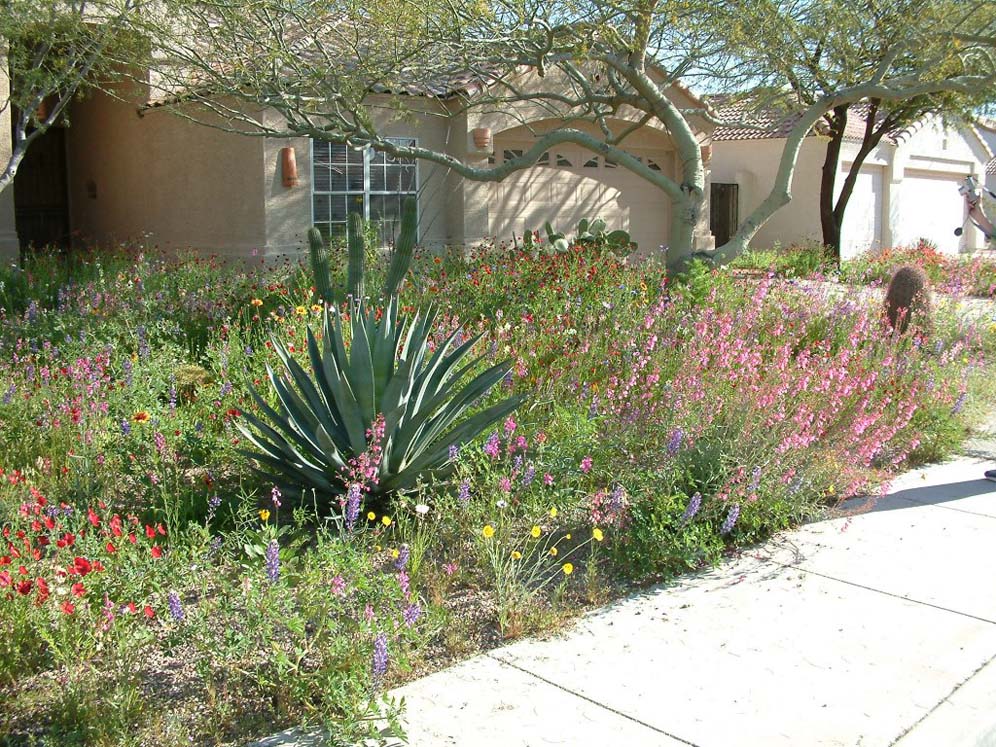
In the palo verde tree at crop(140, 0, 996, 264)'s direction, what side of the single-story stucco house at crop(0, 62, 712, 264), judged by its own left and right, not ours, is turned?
front

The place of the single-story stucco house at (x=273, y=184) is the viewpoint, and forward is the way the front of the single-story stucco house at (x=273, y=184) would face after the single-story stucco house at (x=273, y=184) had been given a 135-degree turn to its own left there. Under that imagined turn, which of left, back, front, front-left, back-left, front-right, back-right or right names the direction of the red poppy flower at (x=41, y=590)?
back-right

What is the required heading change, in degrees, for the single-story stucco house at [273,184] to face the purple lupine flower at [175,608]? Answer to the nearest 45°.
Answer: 0° — it already faces it

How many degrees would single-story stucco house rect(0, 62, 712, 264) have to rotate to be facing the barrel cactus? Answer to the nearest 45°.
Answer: approximately 45° to its left

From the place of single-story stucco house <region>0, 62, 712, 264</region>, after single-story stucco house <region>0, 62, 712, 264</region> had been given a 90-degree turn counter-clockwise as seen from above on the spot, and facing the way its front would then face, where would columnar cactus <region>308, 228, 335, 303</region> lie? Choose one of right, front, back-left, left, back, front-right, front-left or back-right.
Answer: right

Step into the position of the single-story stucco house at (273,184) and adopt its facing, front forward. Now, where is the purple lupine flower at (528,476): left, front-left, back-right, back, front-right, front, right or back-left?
front

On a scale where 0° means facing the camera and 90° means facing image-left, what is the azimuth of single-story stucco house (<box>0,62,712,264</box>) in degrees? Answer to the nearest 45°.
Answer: approximately 0°

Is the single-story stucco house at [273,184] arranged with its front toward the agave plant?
yes

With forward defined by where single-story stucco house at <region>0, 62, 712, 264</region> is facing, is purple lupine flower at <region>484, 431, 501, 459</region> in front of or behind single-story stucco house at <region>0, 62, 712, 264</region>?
in front

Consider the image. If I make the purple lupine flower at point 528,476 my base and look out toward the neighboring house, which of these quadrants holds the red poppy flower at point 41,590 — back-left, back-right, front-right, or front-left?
back-left

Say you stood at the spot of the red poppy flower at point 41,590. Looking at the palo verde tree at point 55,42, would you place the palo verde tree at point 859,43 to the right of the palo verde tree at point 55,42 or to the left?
right

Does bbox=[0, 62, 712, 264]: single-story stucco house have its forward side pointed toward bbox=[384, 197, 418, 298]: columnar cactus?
yes

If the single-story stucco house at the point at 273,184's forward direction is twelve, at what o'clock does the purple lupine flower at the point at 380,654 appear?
The purple lupine flower is roughly at 12 o'clock from the single-story stucco house.
